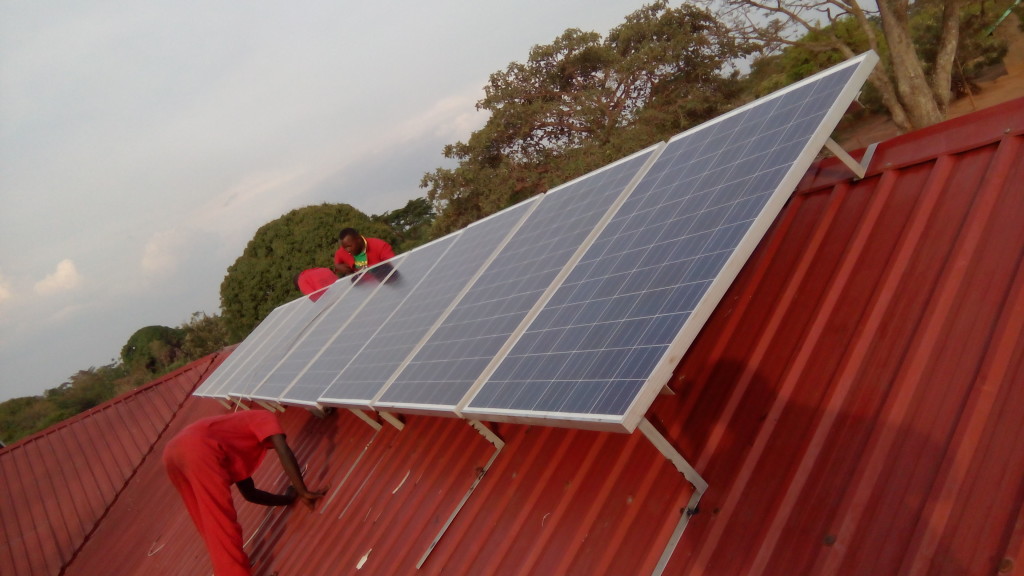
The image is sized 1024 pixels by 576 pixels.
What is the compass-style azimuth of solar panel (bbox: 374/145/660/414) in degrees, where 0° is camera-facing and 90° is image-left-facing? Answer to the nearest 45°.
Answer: approximately 45°

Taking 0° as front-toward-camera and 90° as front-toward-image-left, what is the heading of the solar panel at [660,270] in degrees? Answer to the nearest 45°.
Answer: approximately 45°

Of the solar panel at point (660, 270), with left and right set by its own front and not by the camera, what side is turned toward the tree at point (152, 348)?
right

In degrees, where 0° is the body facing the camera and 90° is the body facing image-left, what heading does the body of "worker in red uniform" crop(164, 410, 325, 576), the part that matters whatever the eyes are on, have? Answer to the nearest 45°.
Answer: approximately 270°

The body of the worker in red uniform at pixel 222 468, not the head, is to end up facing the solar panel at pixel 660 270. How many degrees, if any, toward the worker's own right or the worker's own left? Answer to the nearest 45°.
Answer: approximately 45° to the worker's own right

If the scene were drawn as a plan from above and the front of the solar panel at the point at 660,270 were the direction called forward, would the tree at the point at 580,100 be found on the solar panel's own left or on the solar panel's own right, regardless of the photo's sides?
on the solar panel's own right

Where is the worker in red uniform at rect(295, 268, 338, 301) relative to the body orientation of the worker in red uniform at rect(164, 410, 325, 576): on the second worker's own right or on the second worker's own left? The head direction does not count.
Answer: on the second worker's own left

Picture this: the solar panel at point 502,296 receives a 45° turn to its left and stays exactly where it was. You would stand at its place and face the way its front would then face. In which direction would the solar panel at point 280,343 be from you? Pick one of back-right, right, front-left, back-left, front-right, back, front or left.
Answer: back-right
